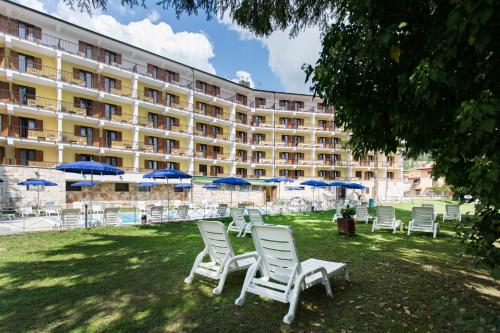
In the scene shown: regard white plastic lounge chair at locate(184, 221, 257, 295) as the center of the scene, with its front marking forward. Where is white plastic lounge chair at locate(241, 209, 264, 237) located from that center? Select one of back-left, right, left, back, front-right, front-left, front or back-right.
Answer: front-left

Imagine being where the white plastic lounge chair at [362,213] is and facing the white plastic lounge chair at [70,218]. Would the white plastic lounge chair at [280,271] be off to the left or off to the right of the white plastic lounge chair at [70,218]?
left

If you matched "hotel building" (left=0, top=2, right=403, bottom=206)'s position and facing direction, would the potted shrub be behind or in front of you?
in front

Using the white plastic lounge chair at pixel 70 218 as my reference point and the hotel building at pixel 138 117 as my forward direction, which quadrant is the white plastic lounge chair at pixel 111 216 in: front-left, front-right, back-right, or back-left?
front-right

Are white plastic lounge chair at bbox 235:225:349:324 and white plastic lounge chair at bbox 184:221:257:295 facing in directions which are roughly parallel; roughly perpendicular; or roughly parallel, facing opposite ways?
roughly parallel

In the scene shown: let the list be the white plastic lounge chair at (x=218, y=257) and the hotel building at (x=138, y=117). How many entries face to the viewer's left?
0
